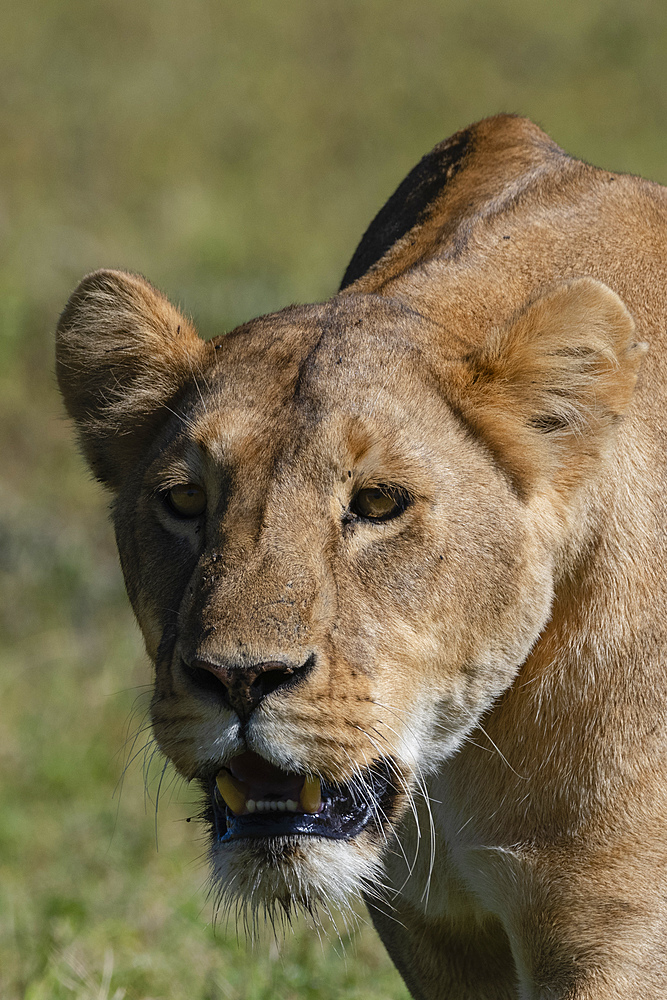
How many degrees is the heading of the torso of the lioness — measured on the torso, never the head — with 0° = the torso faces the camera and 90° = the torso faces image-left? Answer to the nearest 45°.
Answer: approximately 45°
